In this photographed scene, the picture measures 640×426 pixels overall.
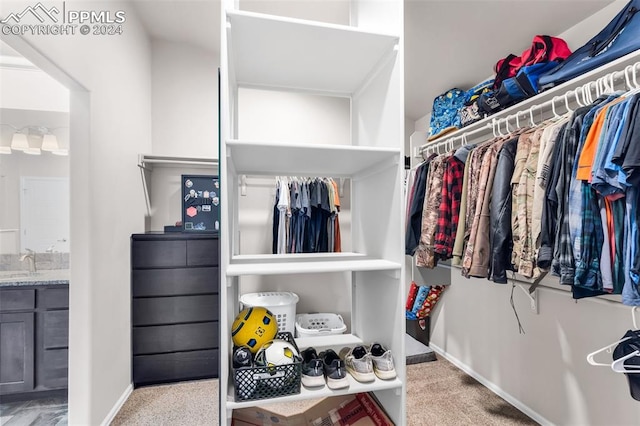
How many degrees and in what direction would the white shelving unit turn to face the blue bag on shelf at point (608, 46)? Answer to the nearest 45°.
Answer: approximately 90° to its left

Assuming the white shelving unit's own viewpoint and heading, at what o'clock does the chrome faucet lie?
The chrome faucet is roughly at 4 o'clock from the white shelving unit.

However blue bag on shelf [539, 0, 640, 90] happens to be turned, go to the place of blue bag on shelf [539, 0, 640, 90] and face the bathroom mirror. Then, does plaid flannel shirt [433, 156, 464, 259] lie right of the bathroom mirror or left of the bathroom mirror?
right

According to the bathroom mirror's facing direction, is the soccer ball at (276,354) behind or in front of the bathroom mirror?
in front

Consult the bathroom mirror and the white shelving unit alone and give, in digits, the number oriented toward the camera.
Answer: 2

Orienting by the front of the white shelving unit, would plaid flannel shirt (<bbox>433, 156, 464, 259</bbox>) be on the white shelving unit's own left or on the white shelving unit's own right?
on the white shelving unit's own left

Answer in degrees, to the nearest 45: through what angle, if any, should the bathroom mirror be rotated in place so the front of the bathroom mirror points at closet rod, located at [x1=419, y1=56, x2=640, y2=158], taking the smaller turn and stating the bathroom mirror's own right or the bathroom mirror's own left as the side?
approximately 45° to the bathroom mirror's own left

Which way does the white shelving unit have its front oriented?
toward the camera

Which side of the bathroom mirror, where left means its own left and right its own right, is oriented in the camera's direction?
front
